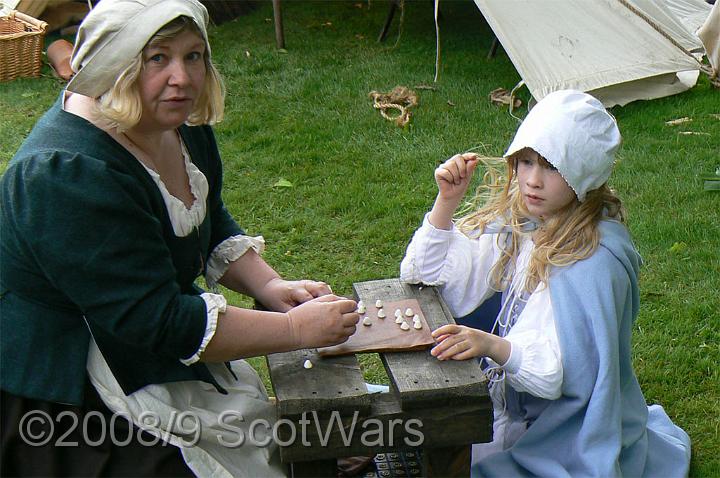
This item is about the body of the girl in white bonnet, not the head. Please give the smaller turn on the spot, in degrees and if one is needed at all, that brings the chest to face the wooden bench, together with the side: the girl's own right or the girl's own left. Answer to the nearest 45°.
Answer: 0° — they already face it

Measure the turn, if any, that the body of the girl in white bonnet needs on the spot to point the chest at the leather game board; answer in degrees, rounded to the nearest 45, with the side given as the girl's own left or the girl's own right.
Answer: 0° — they already face it

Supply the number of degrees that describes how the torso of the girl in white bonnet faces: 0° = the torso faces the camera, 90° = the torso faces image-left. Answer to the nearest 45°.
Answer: approximately 45°

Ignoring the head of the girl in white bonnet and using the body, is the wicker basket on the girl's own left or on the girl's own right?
on the girl's own right

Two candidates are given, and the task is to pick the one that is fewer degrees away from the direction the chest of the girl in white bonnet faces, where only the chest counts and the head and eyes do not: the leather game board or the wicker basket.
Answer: the leather game board

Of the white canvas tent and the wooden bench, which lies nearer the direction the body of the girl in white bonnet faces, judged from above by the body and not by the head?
the wooden bench

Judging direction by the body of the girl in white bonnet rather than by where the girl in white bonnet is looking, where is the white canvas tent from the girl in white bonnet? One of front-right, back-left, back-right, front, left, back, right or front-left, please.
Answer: back-right
